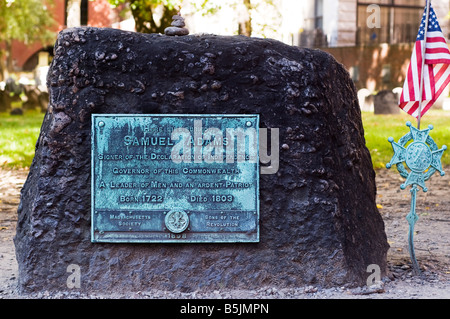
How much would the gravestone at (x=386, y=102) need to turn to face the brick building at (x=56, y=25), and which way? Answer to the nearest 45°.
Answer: approximately 135° to its right

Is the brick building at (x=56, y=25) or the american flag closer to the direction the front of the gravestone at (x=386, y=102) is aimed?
the american flag

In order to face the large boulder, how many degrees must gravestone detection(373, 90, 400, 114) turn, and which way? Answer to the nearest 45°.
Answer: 0° — it already faces it

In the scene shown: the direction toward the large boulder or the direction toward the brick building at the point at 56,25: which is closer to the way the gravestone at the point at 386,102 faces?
the large boulder

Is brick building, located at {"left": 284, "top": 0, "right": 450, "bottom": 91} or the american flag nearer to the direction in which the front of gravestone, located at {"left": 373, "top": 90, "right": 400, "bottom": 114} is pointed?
the american flag

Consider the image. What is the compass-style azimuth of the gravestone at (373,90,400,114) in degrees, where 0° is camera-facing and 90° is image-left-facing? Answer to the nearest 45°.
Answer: approximately 0°

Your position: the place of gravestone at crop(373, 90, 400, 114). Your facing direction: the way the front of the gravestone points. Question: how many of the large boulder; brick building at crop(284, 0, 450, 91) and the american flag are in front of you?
2

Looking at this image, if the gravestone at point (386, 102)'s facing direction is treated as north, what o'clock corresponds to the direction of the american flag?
The american flag is roughly at 12 o'clock from the gravestone.

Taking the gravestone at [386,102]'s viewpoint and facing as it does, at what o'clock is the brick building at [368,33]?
The brick building is roughly at 6 o'clock from the gravestone.
